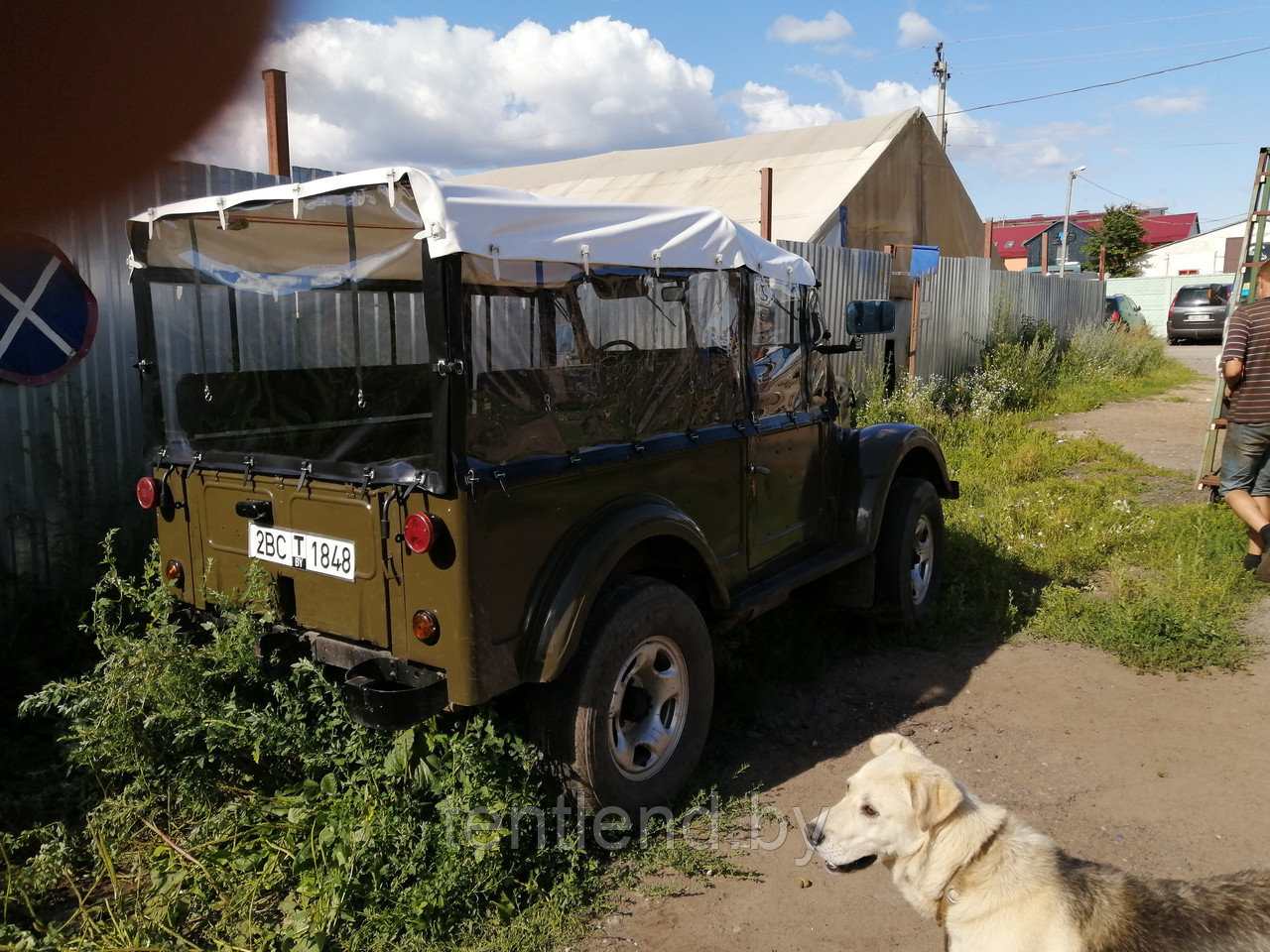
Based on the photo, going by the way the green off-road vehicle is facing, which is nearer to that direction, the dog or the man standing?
the man standing

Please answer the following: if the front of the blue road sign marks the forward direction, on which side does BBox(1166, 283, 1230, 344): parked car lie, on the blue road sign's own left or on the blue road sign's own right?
on the blue road sign's own left

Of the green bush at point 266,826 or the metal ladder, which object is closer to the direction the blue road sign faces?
the green bush

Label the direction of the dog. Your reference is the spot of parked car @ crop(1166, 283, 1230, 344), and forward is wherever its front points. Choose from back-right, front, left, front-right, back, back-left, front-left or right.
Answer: back

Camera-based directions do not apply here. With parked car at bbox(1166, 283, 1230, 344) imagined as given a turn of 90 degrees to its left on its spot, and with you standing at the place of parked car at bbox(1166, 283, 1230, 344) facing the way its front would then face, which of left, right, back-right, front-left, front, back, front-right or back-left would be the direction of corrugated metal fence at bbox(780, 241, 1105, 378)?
left

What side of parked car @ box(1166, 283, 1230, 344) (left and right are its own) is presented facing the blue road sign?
back

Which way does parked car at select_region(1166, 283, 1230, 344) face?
away from the camera

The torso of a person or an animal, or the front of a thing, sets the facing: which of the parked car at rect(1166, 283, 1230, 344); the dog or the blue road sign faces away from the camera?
the parked car

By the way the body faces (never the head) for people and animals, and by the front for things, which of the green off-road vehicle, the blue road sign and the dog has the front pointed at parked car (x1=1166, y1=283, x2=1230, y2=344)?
the green off-road vehicle

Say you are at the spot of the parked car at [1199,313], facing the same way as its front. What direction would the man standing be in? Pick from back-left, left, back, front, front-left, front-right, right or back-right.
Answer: back

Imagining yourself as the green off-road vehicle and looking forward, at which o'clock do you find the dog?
The dog is roughly at 3 o'clock from the green off-road vehicle.

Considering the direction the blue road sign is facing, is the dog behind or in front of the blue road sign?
in front

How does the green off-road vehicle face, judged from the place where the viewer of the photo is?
facing away from the viewer and to the right of the viewer

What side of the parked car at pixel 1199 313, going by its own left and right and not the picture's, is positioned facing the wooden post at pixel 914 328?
back

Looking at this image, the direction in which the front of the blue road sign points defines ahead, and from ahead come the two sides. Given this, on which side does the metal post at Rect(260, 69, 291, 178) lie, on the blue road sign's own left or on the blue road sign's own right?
on the blue road sign's own left

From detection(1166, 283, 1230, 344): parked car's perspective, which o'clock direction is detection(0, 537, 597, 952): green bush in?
The green bush is roughly at 6 o'clock from the parked car.

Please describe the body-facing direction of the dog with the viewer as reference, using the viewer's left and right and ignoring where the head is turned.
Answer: facing to the left of the viewer
